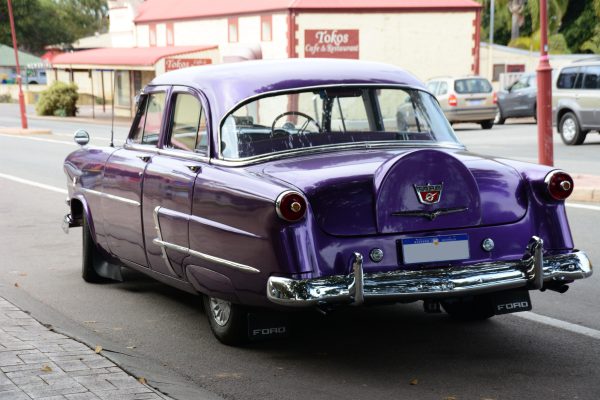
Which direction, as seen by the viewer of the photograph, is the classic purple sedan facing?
facing away from the viewer and to the left of the viewer

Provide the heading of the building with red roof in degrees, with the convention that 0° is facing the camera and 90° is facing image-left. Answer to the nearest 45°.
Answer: approximately 45°

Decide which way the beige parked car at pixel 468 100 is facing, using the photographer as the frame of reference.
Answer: facing away from the viewer and to the left of the viewer

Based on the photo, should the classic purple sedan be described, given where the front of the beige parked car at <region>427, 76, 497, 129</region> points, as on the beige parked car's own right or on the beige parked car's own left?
on the beige parked car's own left

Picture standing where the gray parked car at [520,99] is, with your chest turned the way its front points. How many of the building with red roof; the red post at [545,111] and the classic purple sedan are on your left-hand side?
2

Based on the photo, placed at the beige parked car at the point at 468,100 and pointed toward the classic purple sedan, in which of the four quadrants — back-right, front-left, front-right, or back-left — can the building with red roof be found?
back-right

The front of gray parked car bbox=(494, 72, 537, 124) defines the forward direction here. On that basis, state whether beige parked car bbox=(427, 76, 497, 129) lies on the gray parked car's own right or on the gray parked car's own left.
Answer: on the gray parked car's own left

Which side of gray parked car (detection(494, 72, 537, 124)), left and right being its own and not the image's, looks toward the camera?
left

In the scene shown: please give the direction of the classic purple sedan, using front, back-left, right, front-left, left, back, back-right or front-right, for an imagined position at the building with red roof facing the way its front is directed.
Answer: front-left

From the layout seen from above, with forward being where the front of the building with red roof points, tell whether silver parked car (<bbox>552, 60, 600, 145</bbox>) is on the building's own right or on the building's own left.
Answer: on the building's own left

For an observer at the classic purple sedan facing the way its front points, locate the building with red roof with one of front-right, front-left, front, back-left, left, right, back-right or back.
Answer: front-right

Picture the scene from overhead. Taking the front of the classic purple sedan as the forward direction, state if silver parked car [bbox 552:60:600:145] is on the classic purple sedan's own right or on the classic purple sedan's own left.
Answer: on the classic purple sedan's own right
